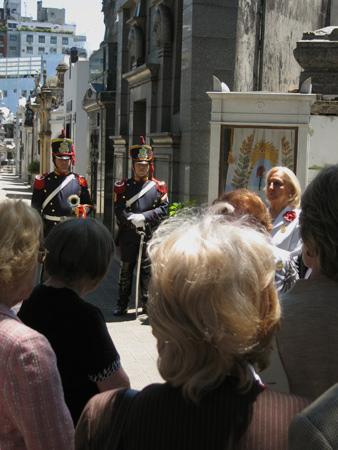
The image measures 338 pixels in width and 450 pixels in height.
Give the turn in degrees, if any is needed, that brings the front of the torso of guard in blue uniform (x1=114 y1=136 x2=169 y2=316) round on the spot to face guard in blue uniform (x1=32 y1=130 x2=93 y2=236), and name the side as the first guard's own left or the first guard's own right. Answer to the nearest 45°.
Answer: approximately 90° to the first guard's own right

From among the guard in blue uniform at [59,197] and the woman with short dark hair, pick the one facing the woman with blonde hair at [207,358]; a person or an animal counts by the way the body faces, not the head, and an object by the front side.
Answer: the guard in blue uniform

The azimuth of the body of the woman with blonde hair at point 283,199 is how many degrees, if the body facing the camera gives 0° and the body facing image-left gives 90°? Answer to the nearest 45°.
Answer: approximately 45°

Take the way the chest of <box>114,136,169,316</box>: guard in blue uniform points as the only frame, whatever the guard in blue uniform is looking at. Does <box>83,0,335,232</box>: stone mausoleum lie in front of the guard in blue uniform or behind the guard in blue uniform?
behind

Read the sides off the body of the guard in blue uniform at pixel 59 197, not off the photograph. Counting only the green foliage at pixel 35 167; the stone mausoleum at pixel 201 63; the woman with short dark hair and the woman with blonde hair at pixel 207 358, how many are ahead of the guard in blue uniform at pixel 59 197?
2

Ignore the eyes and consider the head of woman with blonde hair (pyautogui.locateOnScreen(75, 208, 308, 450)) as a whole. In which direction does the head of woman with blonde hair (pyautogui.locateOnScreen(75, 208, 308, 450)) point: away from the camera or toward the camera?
away from the camera

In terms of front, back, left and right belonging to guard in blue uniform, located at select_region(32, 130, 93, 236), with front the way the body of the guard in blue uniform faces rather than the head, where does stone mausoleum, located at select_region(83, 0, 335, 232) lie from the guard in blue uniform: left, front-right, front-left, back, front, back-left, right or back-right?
back-left

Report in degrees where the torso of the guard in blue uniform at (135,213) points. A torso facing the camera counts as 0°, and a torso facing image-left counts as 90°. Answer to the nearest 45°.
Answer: approximately 0°

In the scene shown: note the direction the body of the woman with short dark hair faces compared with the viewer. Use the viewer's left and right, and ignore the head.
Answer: facing away from the viewer and to the right of the viewer
